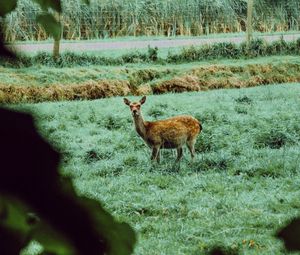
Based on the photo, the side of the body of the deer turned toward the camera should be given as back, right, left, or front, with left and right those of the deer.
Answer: left

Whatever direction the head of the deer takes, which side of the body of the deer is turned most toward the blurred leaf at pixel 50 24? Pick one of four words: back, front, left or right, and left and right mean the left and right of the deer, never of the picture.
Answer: left

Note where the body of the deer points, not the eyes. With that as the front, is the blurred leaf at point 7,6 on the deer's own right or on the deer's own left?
on the deer's own left

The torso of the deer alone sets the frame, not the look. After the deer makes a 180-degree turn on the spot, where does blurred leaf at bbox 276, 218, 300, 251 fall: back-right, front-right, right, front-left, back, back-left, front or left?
right

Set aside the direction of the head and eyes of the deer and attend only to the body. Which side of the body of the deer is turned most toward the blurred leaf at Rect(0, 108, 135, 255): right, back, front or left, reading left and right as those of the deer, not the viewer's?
left

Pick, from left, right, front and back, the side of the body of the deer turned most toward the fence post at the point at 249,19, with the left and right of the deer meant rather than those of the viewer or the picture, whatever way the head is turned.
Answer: right

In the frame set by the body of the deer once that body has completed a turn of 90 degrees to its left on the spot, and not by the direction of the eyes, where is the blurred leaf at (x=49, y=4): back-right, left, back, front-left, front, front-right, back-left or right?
front
